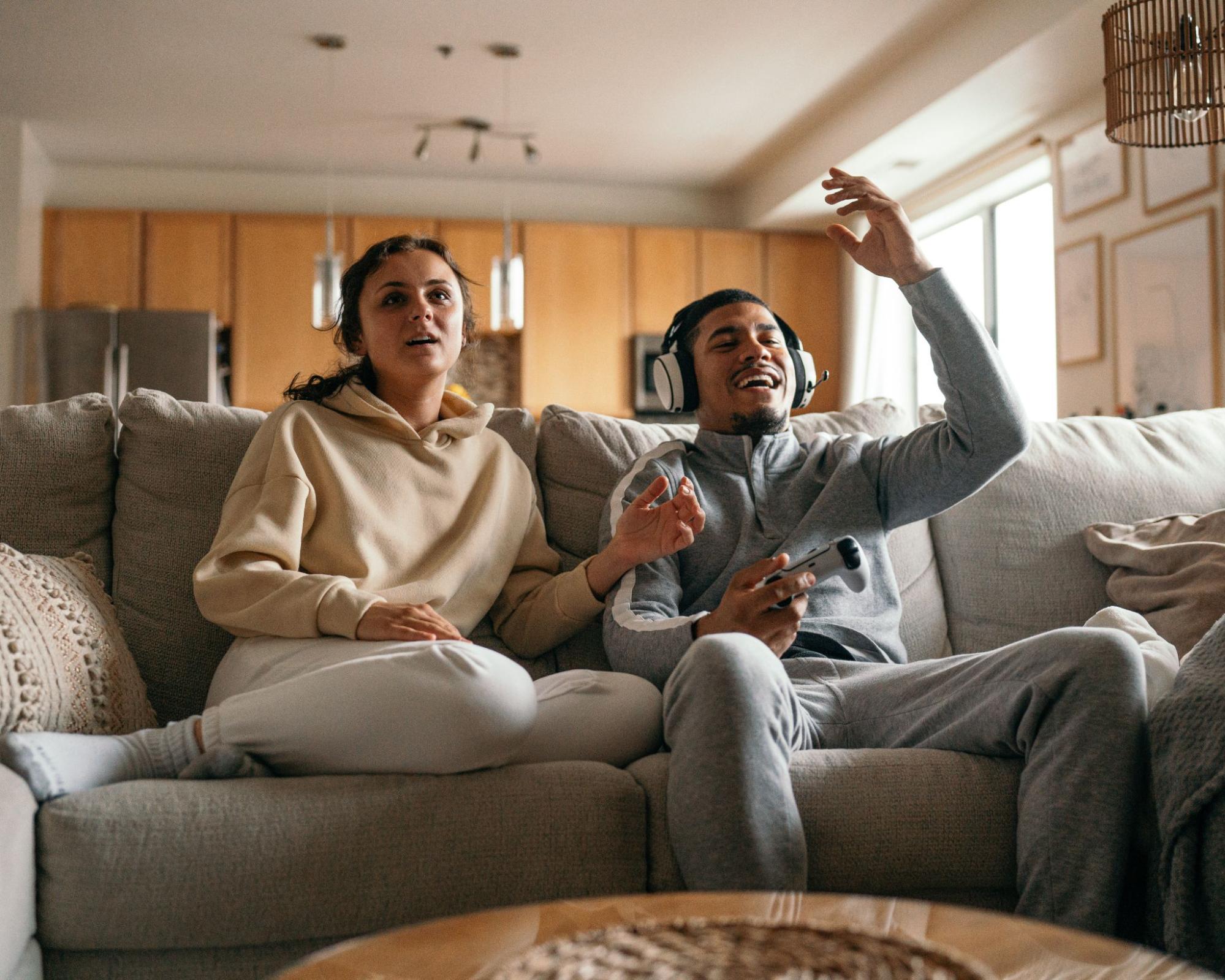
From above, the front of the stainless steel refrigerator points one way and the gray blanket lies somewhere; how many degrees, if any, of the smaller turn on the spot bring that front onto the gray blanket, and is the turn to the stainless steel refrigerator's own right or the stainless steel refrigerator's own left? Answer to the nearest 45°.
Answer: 0° — it already faces it

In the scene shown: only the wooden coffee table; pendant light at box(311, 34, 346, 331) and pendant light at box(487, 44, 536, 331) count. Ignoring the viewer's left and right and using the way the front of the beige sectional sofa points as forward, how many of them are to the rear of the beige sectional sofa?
2

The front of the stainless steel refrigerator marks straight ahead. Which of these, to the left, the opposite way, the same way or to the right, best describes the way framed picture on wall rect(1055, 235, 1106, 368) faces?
to the right

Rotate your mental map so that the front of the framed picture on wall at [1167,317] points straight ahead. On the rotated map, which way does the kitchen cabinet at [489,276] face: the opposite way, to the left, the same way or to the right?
to the left

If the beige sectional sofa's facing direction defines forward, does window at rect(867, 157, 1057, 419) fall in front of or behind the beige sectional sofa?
behind

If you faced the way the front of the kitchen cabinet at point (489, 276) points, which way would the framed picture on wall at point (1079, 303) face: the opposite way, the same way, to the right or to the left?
to the right

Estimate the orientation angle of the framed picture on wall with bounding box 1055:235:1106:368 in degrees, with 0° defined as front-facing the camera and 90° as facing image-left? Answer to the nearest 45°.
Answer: approximately 45°

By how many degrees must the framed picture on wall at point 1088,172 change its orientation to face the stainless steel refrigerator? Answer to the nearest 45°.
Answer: approximately 45° to its right

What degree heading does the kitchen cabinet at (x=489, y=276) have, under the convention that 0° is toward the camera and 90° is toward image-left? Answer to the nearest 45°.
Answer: approximately 0°

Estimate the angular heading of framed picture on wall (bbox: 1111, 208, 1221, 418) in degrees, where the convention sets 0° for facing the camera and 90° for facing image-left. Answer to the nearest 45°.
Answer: approximately 45°
